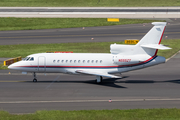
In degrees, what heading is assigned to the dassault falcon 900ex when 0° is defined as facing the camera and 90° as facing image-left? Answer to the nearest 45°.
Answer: approximately 90°
